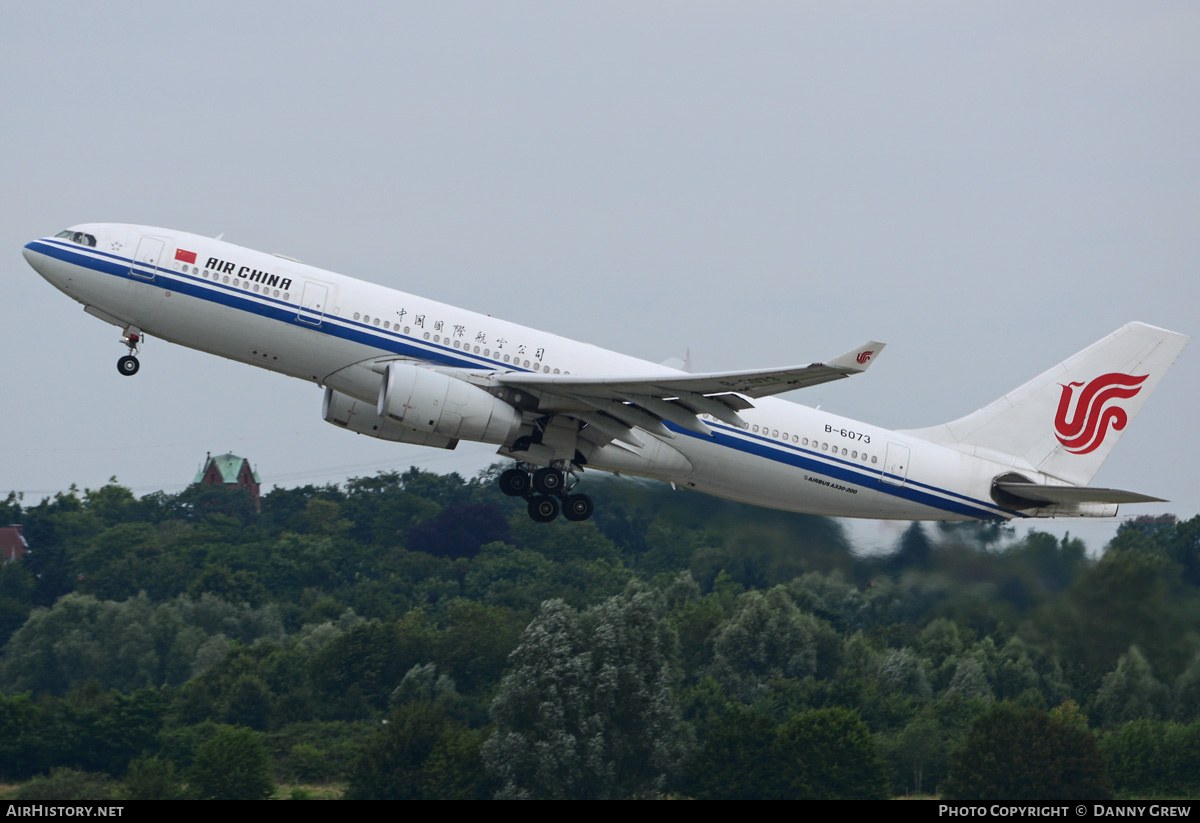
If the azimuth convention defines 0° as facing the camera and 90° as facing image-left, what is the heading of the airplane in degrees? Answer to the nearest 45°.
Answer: approximately 90°
